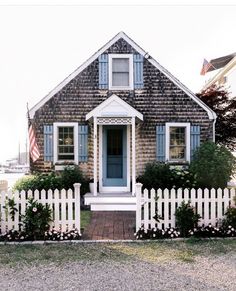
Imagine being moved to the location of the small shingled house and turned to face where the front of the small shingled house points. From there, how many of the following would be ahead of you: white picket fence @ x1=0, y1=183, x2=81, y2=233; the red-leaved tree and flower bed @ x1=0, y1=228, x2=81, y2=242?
2

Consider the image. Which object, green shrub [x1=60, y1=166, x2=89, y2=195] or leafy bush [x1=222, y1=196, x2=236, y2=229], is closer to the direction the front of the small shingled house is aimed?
the leafy bush

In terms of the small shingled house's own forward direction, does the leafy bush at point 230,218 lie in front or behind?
in front

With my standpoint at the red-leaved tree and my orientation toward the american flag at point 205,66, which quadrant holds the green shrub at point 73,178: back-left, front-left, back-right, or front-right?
back-left

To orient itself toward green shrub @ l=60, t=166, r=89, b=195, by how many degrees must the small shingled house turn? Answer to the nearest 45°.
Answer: approximately 45° to its right

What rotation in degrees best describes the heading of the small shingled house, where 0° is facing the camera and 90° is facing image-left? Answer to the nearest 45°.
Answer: approximately 0°

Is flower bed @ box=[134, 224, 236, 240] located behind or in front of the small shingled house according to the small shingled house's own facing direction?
in front

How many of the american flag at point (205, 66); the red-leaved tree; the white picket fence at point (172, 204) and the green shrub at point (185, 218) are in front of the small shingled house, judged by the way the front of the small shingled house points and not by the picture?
2

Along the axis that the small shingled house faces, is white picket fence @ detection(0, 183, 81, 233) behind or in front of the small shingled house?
in front

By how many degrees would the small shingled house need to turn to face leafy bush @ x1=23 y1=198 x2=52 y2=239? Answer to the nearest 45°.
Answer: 0° — it already faces it

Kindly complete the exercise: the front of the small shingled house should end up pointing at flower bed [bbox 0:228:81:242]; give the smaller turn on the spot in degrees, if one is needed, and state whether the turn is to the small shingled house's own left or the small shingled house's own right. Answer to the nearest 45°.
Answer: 0° — it already faces it

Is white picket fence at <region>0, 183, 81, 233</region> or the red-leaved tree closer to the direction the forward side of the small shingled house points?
the white picket fence
